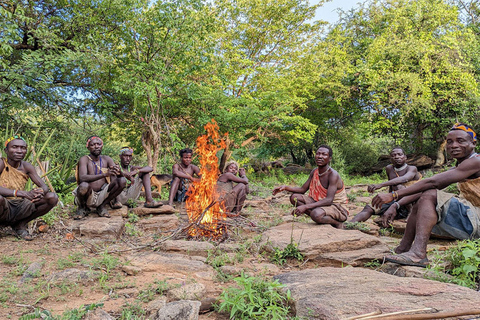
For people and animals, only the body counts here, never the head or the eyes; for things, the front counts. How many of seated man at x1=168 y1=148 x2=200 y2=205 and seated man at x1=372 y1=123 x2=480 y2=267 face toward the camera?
1

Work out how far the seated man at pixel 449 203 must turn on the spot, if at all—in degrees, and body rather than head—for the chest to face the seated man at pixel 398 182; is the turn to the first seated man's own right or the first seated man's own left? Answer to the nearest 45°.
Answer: approximately 90° to the first seated man's own right

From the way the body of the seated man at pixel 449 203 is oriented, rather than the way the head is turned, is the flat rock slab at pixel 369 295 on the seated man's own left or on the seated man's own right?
on the seated man's own left

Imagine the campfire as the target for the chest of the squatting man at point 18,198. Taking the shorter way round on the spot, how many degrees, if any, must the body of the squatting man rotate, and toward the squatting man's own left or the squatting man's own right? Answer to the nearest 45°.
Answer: approximately 45° to the squatting man's own left

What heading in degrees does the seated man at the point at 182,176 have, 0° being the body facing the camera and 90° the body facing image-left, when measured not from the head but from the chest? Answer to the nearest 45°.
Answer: approximately 0°

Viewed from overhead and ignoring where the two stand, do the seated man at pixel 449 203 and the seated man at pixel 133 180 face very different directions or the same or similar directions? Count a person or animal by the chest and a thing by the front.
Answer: very different directions

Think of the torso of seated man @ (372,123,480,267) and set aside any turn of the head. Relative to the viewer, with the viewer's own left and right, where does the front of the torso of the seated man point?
facing to the left of the viewer

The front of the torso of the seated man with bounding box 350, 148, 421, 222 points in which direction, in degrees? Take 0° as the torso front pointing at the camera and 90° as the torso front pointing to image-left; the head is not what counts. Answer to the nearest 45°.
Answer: approximately 45°
